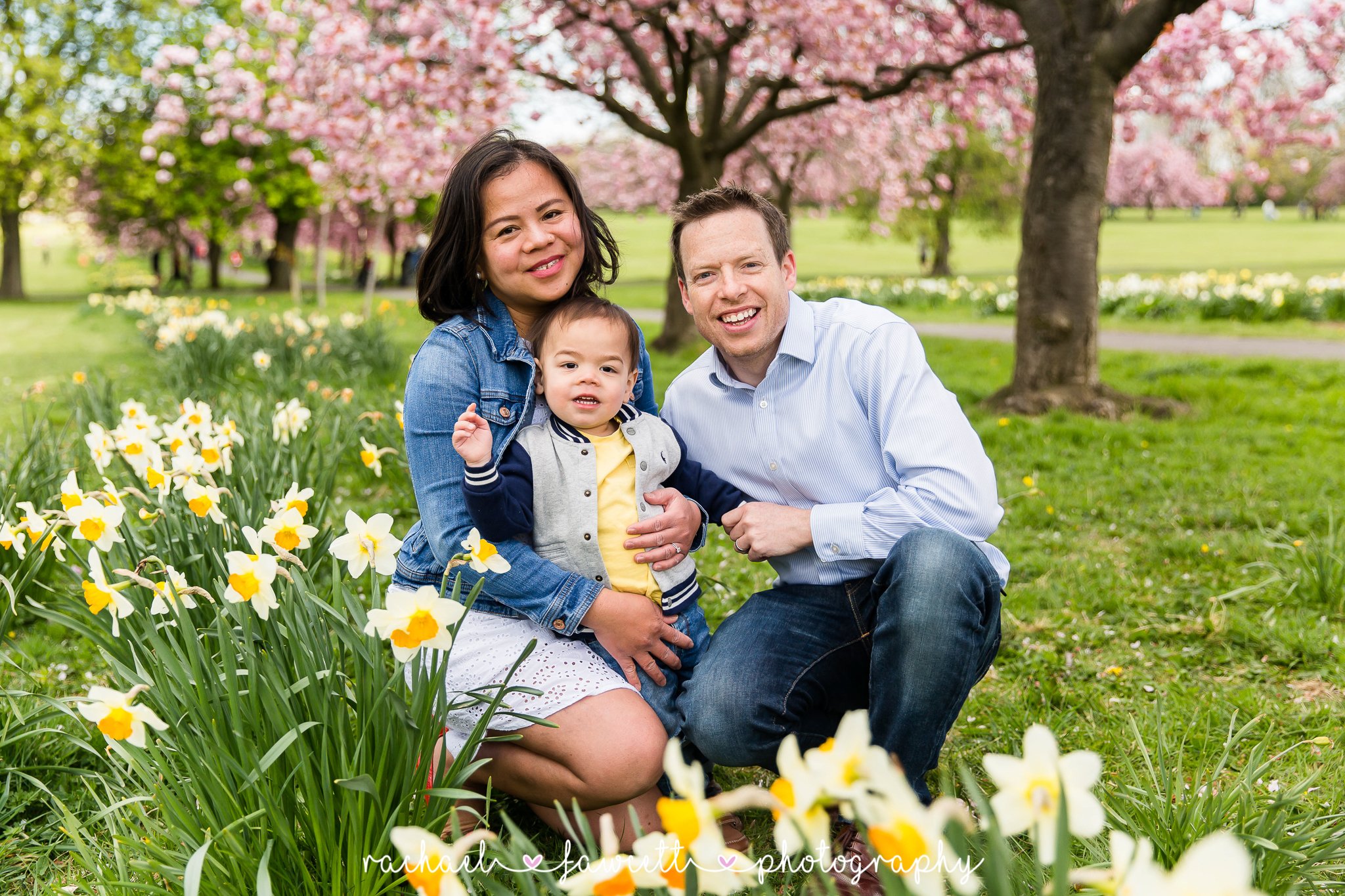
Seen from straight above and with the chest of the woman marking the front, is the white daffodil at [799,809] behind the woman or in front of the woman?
in front

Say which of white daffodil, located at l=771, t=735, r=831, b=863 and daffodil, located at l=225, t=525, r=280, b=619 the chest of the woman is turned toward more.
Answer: the white daffodil

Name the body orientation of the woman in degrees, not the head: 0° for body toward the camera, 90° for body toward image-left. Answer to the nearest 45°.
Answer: approximately 315°
